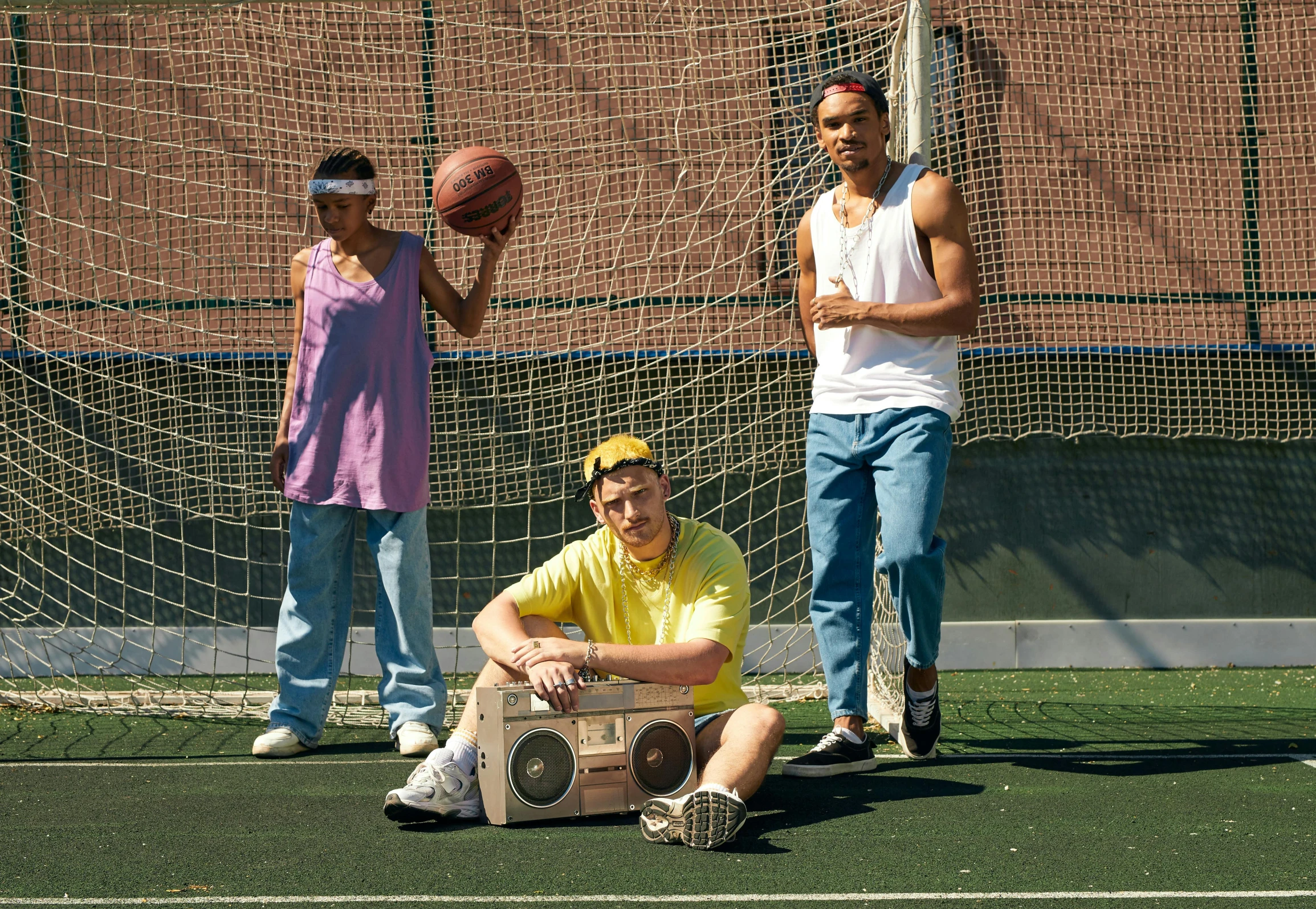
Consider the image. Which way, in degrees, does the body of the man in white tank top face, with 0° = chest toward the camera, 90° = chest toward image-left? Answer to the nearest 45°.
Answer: approximately 45°

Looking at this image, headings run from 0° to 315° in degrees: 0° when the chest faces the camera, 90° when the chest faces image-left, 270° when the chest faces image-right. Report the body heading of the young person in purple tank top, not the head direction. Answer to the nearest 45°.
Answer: approximately 0°

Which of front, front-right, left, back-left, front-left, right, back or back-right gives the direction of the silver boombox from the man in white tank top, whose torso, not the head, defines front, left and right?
front

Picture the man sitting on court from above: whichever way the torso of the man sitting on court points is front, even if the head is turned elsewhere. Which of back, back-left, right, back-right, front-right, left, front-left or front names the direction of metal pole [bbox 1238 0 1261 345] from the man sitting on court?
back-left

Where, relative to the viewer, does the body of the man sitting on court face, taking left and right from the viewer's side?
facing the viewer

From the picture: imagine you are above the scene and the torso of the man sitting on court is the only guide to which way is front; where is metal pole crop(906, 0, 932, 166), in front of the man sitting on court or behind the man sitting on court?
behind

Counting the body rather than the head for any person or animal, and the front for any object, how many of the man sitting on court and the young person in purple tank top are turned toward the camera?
2

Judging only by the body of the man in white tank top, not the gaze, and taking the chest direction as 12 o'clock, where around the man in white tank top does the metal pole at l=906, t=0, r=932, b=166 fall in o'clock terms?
The metal pole is roughly at 5 o'clock from the man in white tank top.
